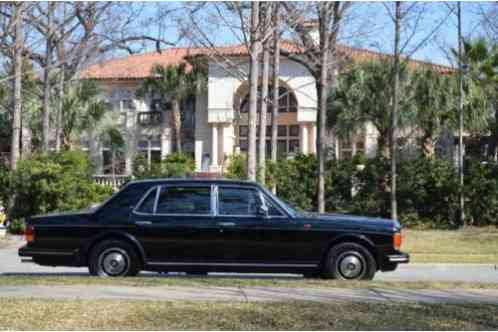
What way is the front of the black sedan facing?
to the viewer's right

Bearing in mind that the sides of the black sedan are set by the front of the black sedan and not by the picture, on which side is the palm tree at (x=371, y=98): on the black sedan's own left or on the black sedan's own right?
on the black sedan's own left

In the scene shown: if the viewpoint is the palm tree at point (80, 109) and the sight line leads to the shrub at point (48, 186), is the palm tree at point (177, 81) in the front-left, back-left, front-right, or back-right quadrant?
back-left

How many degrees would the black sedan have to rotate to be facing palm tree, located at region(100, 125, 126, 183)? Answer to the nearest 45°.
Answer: approximately 90° to its left

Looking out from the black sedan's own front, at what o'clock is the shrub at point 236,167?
The shrub is roughly at 9 o'clock from the black sedan.

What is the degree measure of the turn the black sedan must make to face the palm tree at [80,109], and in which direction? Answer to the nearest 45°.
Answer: approximately 90° to its left

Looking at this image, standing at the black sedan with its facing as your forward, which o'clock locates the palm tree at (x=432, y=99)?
The palm tree is roughly at 10 o'clock from the black sedan.

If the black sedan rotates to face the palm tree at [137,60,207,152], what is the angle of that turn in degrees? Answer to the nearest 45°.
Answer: approximately 90° to its left

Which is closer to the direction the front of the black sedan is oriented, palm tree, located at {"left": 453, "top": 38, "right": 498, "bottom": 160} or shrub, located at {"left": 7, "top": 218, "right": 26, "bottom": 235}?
the palm tree
